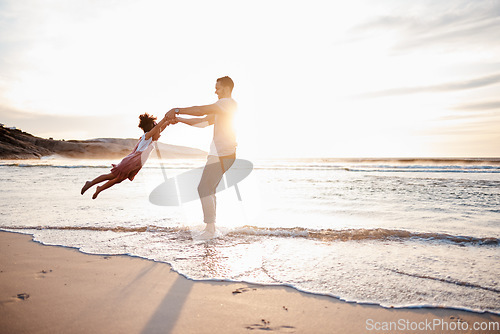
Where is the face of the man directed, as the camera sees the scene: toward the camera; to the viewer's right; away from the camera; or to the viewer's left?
to the viewer's left

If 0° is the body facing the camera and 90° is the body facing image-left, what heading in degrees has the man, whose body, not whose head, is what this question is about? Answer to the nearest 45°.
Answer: approximately 90°
